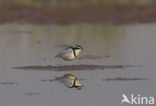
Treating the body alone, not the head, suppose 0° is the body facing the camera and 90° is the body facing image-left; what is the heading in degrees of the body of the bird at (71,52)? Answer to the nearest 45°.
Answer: approximately 270°
